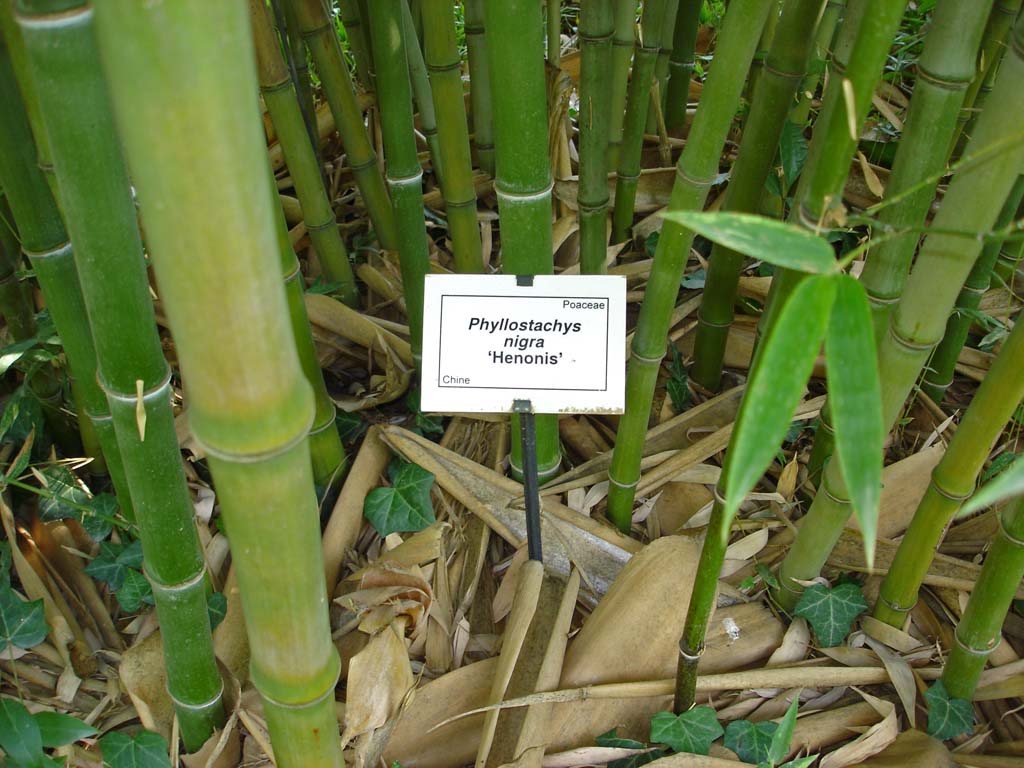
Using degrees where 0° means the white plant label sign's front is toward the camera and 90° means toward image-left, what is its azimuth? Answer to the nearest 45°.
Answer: approximately 0°

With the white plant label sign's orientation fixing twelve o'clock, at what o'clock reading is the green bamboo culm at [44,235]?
The green bamboo culm is roughly at 3 o'clock from the white plant label sign.

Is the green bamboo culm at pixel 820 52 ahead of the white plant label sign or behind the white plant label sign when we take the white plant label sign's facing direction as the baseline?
behind

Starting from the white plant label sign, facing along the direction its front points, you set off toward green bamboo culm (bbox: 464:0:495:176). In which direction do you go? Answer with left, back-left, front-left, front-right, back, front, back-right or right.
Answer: back

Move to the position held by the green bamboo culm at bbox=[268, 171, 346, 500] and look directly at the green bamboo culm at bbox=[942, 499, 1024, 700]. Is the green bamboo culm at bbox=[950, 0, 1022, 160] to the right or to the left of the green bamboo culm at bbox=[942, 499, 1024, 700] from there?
left
